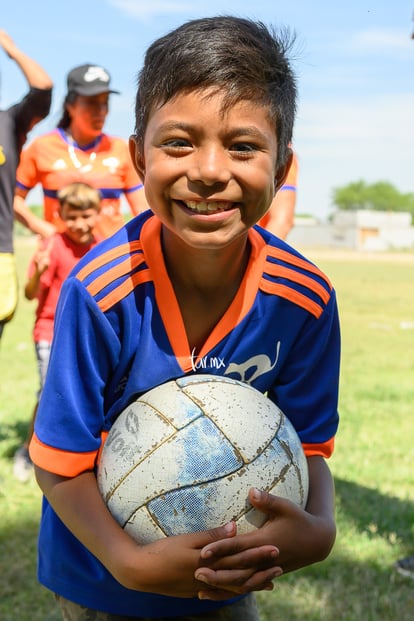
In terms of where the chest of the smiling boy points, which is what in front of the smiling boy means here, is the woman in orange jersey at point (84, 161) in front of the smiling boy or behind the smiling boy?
behind

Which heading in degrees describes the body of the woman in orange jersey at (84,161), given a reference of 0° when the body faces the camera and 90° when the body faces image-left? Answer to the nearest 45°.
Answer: approximately 0°

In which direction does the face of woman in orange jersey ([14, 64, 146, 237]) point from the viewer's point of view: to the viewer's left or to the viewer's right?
to the viewer's right

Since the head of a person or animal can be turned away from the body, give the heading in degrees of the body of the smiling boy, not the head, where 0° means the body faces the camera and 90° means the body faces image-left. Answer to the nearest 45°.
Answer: approximately 0°

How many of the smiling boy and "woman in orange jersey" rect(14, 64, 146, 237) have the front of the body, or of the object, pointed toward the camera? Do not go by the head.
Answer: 2

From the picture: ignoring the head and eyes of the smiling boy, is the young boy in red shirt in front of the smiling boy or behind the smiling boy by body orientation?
behind

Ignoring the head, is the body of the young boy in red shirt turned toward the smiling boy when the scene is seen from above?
yes

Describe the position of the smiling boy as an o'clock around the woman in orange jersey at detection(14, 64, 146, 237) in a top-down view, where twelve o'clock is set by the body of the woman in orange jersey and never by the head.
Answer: The smiling boy is roughly at 12 o'clock from the woman in orange jersey.
